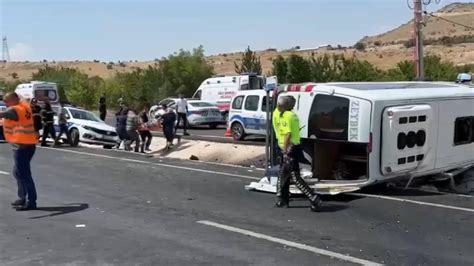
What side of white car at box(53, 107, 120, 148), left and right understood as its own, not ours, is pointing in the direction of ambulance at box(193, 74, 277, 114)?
left

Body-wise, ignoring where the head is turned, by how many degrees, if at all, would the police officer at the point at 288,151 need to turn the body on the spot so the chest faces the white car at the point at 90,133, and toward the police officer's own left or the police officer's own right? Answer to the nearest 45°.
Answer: approximately 45° to the police officer's own right

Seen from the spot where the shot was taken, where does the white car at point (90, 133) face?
facing the viewer and to the right of the viewer

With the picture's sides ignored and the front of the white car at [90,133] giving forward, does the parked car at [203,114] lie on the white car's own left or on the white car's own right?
on the white car's own left

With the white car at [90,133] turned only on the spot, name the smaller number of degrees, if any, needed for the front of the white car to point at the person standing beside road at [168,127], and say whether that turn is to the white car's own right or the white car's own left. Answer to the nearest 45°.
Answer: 0° — it already faces them

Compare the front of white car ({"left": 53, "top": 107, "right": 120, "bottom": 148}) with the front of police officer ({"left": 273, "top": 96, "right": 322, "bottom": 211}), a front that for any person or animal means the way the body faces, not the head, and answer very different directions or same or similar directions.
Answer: very different directions

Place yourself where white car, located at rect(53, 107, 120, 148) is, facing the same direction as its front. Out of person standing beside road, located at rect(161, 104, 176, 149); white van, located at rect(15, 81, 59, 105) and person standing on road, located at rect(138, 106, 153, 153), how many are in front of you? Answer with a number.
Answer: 2

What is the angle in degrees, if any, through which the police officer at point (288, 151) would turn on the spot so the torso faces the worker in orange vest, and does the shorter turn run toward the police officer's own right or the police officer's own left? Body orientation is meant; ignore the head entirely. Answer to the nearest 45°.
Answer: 0° — they already face them

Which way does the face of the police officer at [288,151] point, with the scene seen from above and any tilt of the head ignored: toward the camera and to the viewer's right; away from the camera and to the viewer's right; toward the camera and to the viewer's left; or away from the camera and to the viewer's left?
away from the camera and to the viewer's left

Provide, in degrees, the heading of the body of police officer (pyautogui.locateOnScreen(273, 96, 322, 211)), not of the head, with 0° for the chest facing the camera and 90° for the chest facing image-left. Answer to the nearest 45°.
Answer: approximately 90°

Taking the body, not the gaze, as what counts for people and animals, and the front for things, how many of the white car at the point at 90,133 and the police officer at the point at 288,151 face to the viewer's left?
1

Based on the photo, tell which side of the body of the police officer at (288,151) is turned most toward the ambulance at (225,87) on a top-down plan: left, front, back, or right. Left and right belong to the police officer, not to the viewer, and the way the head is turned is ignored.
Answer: right
